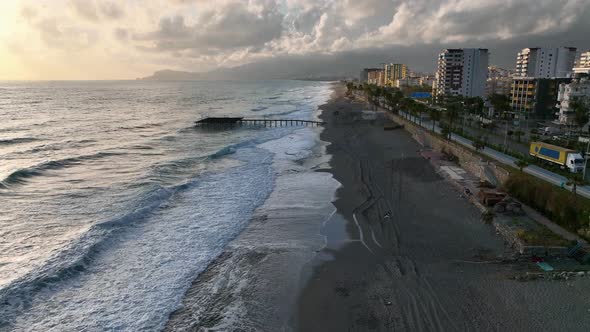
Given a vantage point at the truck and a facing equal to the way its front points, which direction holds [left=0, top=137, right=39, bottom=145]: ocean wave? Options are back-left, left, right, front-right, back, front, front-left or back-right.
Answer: back-right

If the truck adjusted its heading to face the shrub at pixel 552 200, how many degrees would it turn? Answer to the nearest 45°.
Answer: approximately 45° to its right

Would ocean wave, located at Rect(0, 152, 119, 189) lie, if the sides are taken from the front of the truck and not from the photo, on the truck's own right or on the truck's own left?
on the truck's own right

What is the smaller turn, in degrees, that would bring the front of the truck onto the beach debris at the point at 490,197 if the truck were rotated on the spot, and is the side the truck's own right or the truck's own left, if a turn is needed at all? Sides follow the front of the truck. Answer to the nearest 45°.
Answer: approximately 45° to the truck's own right

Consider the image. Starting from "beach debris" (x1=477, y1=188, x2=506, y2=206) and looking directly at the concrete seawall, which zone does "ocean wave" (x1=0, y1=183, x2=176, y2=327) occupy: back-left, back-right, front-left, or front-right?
back-left

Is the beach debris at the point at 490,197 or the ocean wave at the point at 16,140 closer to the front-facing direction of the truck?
the beach debris

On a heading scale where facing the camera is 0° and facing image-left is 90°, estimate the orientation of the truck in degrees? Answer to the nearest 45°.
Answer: approximately 315°

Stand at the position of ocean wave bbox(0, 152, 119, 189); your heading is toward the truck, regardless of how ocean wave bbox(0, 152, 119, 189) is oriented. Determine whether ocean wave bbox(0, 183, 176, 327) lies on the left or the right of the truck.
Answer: right

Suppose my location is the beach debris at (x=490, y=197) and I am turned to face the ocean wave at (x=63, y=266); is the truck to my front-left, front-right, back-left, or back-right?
back-right

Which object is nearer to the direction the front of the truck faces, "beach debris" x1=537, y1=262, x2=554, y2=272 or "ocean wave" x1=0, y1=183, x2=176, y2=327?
the beach debris
